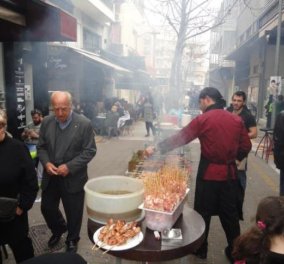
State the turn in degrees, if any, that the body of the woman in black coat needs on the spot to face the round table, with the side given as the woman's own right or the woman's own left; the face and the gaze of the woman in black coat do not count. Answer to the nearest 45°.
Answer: approximately 45° to the woman's own left

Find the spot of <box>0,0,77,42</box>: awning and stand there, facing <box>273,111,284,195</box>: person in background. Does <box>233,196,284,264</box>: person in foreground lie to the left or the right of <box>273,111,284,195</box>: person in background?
right

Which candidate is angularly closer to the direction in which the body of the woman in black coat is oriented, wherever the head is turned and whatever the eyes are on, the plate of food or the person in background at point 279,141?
the plate of food

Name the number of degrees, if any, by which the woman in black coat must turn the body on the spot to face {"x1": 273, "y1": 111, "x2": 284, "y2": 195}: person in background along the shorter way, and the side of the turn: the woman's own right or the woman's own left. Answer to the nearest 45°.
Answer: approximately 90° to the woman's own left
